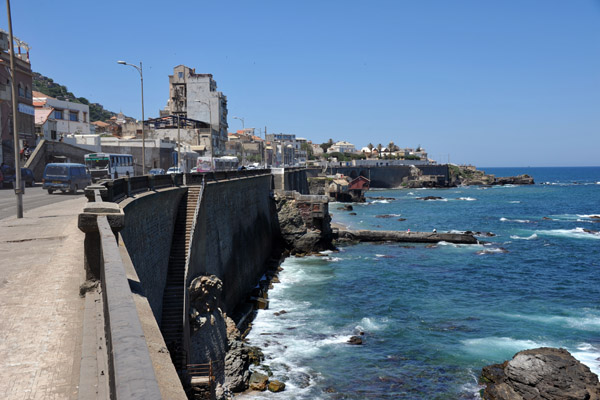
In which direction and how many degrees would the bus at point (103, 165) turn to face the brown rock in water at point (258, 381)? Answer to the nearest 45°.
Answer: approximately 45° to its left

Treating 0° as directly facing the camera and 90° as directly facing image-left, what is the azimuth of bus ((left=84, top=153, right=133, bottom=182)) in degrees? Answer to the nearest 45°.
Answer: approximately 45°

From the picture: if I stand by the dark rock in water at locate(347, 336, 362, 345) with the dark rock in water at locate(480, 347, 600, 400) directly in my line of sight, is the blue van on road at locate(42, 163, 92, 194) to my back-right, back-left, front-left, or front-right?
back-right

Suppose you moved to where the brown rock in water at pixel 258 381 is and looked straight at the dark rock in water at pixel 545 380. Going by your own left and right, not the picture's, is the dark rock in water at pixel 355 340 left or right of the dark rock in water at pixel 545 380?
left

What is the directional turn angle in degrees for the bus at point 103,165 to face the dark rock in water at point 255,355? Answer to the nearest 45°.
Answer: approximately 45° to its left
